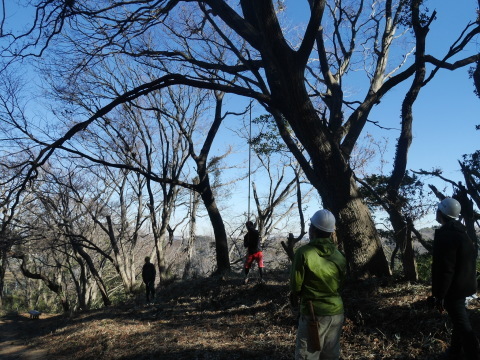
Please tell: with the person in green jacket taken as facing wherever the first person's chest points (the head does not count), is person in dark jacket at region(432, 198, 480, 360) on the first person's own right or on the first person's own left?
on the first person's own right

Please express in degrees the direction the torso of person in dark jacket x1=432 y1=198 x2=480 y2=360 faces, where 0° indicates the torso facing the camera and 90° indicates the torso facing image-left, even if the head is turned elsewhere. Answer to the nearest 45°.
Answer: approximately 135°

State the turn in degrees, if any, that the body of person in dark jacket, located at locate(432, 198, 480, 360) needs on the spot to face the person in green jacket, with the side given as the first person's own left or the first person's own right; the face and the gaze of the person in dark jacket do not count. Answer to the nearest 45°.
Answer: approximately 90° to the first person's own left

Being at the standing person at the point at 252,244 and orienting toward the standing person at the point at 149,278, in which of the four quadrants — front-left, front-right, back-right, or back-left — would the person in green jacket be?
back-left

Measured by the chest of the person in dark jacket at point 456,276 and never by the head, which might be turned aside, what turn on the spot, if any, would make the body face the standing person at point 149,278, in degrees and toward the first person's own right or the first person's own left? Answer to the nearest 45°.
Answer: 0° — they already face them

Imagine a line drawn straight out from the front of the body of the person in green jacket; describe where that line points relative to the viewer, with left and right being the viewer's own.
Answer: facing away from the viewer and to the left of the viewer
